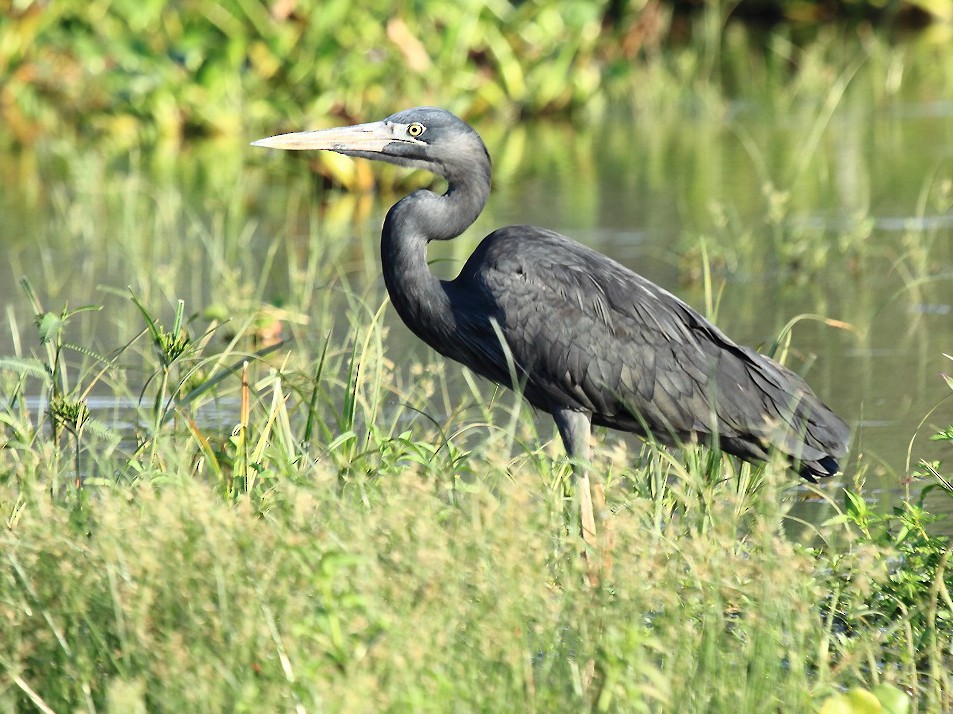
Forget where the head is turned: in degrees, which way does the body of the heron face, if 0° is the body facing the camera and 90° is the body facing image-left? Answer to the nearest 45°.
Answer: approximately 90°
